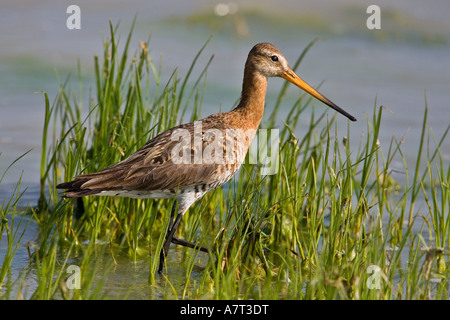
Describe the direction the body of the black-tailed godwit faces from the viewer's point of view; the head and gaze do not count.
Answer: to the viewer's right
